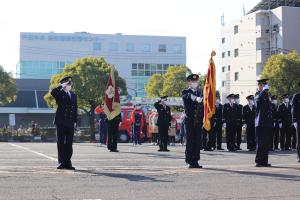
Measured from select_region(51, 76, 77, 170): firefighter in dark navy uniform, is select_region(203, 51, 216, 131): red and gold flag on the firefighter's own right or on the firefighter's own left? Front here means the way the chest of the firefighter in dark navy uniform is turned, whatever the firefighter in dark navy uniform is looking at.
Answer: on the firefighter's own left

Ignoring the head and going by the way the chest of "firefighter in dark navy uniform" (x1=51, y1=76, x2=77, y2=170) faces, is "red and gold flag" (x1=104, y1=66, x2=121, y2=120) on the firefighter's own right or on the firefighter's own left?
on the firefighter's own left

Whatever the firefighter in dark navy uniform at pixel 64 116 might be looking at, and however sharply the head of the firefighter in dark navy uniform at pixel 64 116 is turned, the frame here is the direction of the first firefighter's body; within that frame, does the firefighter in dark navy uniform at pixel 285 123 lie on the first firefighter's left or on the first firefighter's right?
on the first firefighter's left

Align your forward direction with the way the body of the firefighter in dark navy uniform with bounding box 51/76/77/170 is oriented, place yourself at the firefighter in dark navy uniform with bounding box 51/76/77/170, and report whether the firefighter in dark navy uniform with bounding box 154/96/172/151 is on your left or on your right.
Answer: on your left

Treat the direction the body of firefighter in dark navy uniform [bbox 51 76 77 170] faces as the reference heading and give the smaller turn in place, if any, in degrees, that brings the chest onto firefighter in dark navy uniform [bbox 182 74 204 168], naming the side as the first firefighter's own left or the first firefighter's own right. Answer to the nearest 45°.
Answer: approximately 45° to the first firefighter's own left

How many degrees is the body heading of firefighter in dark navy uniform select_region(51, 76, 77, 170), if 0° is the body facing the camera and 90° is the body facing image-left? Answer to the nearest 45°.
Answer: approximately 315°

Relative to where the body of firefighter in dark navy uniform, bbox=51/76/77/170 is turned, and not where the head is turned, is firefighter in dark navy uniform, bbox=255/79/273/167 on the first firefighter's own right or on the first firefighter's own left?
on the first firefighter's own left

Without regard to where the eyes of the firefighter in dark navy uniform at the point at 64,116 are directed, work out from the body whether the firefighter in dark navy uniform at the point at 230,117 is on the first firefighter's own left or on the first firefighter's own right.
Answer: on the first firefighter's own left
